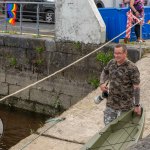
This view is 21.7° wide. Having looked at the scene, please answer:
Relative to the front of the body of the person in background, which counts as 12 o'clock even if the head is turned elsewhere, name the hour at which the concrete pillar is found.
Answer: The concrete pillar is roughly at 4 o'clock from the person in background.

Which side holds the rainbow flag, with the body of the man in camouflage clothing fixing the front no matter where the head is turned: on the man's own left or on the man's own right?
on the man's own right

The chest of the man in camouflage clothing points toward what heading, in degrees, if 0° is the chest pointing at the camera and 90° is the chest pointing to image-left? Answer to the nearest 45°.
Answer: approximately 45°

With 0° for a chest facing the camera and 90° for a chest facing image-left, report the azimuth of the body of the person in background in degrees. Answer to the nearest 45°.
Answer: approximately 315°

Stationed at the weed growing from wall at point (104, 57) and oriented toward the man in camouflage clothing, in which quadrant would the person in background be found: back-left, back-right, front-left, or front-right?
back-left

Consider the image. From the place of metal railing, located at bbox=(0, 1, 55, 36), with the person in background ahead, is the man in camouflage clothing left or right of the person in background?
right

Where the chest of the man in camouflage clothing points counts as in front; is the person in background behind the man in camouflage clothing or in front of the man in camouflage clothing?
behind

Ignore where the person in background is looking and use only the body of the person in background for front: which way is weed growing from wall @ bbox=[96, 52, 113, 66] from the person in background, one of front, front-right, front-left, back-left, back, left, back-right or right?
right

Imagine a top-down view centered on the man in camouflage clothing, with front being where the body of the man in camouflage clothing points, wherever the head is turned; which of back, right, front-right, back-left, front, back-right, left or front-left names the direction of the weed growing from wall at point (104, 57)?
back-right

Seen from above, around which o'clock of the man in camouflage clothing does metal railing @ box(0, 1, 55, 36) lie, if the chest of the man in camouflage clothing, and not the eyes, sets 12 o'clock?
The metal railing is roughly at 4 o'clock from the man in camouflage clothing.
